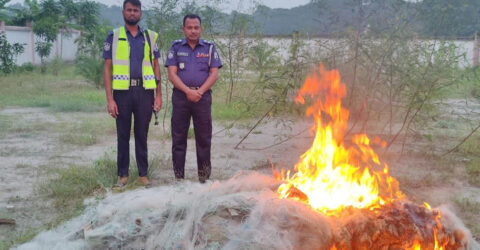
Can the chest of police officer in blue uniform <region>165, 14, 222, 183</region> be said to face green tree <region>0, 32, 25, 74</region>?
no

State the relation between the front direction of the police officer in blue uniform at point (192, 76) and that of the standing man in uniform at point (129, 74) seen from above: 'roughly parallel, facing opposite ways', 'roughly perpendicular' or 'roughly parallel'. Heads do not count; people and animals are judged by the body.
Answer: roughly parallel

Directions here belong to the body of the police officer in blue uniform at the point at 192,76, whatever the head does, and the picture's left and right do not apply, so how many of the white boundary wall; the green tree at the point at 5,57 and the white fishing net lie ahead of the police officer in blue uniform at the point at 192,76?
1

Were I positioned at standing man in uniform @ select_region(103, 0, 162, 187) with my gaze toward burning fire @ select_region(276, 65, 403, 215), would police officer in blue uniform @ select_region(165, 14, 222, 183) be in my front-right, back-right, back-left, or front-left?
front-left

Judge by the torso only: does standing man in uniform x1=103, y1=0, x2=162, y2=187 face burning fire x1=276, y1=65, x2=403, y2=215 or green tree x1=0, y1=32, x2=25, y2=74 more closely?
the burning fire

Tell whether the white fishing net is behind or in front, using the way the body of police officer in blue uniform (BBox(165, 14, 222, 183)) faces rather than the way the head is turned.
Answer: in front

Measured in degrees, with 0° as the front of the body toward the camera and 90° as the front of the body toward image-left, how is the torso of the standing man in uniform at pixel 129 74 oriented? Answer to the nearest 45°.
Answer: approximately 0°

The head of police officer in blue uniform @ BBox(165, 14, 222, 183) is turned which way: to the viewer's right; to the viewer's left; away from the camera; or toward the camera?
toward the camera

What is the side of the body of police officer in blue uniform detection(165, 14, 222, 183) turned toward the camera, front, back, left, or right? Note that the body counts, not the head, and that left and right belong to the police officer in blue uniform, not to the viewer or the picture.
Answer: front

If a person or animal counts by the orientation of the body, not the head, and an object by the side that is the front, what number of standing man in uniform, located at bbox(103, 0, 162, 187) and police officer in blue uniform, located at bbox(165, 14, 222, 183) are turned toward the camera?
2

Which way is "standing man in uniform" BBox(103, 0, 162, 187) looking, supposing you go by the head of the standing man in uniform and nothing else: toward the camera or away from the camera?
toward the camera

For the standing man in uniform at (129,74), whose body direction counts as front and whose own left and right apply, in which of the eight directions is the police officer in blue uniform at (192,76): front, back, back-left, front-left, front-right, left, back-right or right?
left

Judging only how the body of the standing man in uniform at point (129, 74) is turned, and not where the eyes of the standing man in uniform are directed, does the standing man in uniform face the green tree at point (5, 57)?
no

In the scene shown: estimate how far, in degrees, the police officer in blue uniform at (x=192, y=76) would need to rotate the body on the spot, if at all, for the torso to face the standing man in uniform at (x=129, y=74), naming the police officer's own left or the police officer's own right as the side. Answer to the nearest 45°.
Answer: approximately 90° to the police officer's own right

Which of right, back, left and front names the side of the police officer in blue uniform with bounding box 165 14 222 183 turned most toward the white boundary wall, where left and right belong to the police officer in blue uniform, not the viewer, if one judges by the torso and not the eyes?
back
